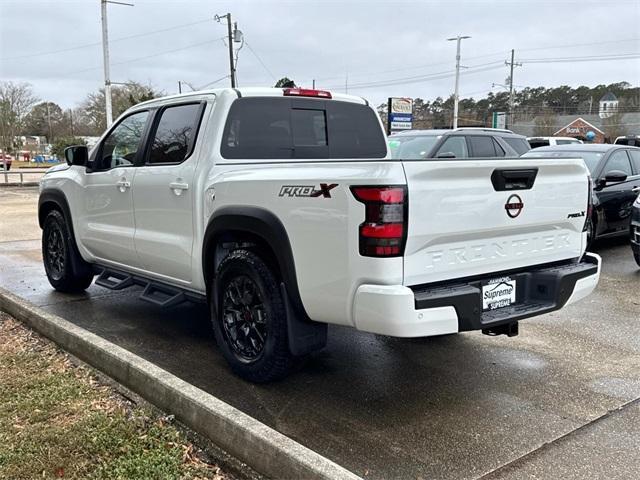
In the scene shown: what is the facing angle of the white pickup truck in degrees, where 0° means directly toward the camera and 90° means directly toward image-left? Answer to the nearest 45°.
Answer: approximately 135°

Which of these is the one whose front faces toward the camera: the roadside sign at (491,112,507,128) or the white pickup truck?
the roadside sign

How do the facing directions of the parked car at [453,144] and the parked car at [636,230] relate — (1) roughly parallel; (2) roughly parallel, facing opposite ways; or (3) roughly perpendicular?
roughly parallel

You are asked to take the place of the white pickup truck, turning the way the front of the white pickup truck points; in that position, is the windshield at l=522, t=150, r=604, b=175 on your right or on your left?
on your right

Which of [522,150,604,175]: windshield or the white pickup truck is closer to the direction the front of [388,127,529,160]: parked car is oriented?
the white pickup truck

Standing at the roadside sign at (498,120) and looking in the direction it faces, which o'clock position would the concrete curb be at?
The concrete curb is roughly at 12 o'clock from the roadside sign.

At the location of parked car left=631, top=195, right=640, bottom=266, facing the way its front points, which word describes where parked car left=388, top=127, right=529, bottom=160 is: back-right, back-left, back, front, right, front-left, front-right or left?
right

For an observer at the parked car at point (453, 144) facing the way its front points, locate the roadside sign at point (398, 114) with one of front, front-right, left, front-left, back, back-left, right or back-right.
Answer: back-right

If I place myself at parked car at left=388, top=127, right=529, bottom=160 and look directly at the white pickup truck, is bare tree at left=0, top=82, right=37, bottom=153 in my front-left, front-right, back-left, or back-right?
back-right

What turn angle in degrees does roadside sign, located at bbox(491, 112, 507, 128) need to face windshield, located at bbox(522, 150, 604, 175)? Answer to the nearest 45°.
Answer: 0° — it already faces it

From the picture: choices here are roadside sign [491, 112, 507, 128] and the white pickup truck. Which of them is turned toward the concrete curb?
the roadside sign

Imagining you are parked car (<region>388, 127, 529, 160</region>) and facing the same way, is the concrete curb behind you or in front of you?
in front

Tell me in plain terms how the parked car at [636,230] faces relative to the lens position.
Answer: facing the viewer and to the left of the viewer

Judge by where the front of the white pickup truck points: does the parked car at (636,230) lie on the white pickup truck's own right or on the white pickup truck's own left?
on the white pickup truck's own right

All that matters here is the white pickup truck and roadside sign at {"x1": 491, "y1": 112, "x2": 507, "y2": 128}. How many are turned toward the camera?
1

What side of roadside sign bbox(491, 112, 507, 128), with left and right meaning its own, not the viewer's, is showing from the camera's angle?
front
